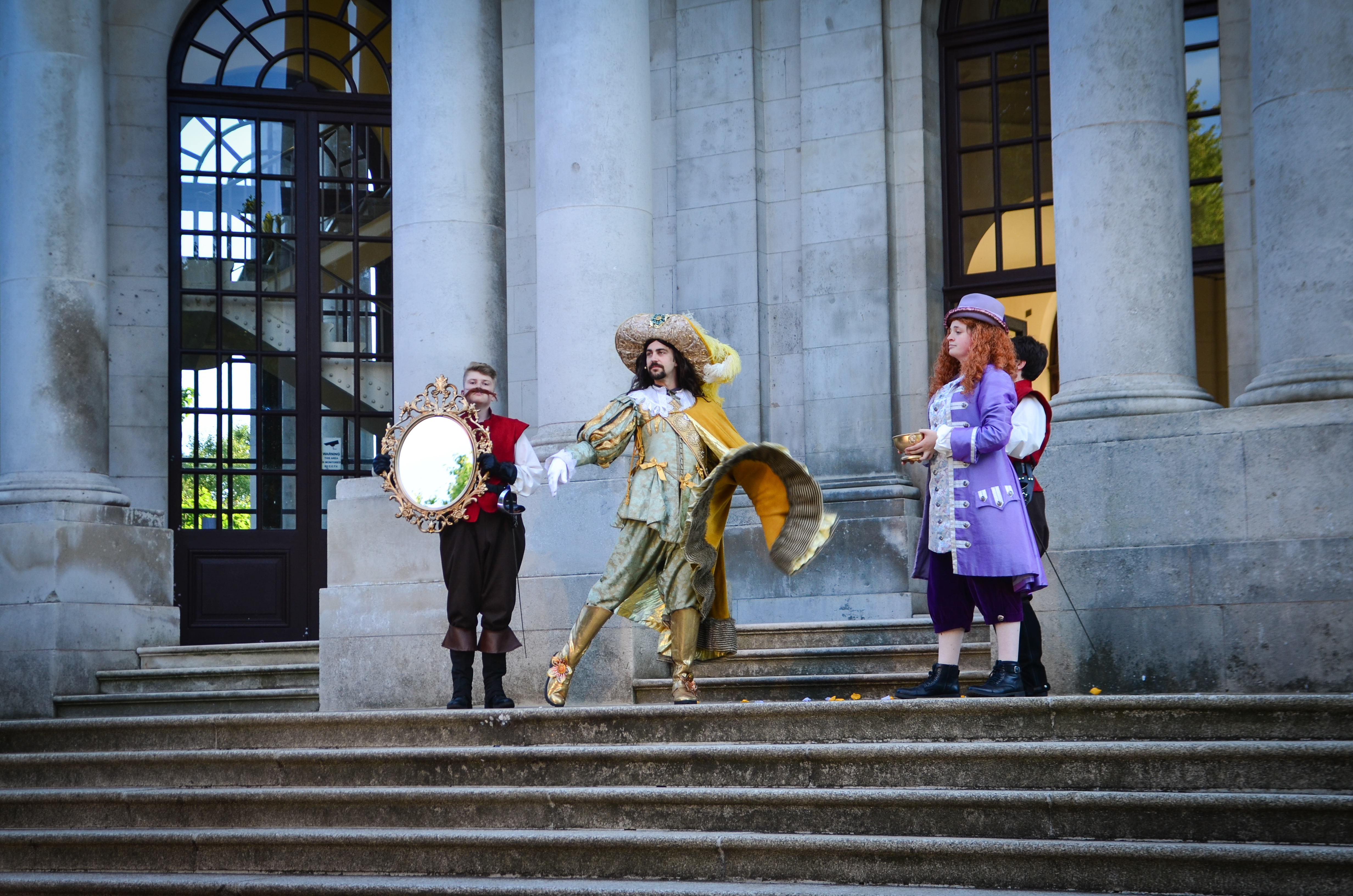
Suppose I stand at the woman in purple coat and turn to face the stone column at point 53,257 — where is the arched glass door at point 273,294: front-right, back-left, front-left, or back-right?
front-right

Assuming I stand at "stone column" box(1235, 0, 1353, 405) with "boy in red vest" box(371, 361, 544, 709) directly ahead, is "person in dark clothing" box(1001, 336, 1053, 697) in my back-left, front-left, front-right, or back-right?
front-left

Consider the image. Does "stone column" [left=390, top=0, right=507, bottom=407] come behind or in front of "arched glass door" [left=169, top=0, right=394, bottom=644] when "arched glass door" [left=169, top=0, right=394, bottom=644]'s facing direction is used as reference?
in front

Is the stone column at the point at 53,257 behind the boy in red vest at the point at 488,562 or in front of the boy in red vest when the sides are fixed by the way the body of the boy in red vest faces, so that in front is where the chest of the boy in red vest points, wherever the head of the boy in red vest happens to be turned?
behind

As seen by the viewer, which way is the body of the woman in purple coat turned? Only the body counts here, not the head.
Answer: to the viewer's left

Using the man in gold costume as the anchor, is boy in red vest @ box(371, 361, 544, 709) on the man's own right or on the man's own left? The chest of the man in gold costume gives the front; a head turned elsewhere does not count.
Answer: on the man's own right

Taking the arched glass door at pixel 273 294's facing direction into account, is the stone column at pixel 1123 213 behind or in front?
in front

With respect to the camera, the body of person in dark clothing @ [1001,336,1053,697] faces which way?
to the viewer's left

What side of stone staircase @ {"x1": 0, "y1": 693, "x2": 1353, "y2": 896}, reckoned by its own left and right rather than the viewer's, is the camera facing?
front

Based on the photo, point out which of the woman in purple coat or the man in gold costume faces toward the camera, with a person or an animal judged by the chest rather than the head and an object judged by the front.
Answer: the man in gold costume

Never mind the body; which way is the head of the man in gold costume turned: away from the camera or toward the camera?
toward the camera

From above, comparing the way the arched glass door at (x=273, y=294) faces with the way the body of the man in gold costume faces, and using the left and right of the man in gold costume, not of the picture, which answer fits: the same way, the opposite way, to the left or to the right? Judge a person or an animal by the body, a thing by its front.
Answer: the same way

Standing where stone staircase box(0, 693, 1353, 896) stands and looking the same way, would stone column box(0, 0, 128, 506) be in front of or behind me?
behind

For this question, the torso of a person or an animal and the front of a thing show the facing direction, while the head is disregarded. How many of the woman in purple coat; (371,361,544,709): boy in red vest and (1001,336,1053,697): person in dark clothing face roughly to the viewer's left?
2

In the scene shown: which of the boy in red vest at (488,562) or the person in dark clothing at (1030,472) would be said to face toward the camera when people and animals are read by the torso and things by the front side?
the boy in red vest

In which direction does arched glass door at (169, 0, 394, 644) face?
toward the camera

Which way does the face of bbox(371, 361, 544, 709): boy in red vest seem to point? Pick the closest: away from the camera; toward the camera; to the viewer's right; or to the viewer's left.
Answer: toward the camera
